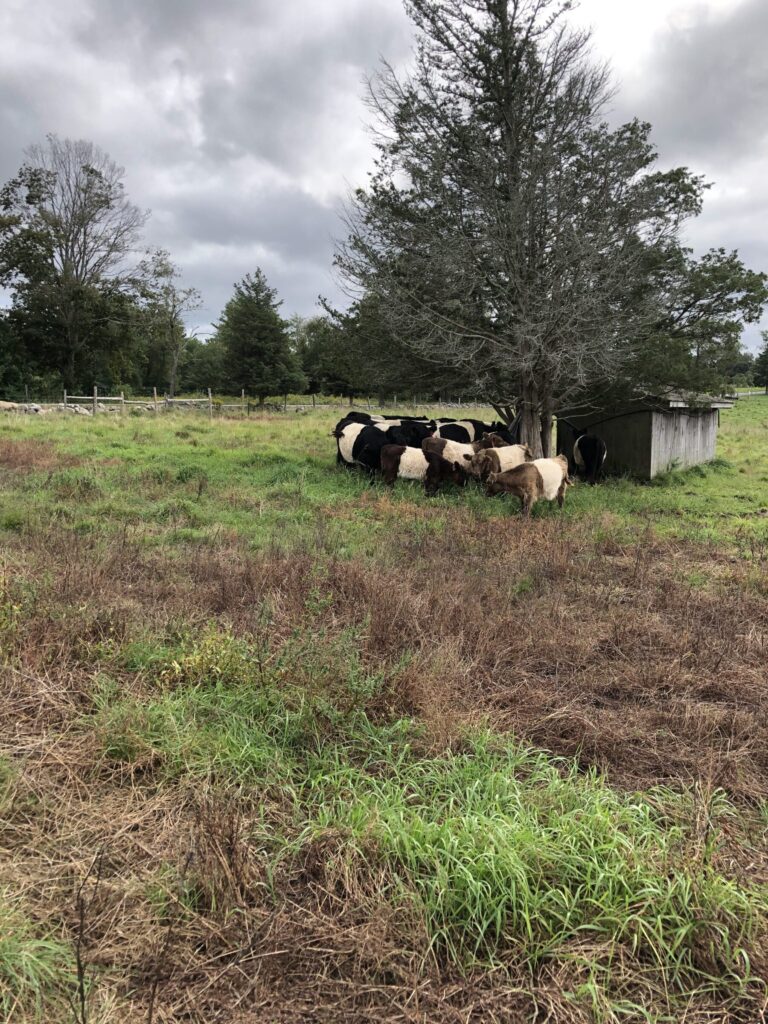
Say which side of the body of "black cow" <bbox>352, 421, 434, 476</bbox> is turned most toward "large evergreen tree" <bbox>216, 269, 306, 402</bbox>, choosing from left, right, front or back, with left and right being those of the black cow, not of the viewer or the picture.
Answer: left

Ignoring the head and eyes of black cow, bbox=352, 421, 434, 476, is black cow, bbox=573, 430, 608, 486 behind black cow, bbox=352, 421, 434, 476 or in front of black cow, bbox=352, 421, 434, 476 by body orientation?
in front

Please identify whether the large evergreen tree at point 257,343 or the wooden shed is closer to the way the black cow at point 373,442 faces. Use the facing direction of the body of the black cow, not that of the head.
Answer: the wooden shed

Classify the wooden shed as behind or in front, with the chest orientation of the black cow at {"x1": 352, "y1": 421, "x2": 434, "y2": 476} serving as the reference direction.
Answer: in front

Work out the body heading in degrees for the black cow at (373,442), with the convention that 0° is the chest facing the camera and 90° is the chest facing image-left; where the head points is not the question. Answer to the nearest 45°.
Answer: approximately 270°

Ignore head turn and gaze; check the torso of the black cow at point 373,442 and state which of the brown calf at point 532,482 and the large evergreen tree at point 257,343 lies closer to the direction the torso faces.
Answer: the brown calf

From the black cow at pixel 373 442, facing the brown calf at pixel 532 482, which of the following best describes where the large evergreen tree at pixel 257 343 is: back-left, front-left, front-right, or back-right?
back-left
